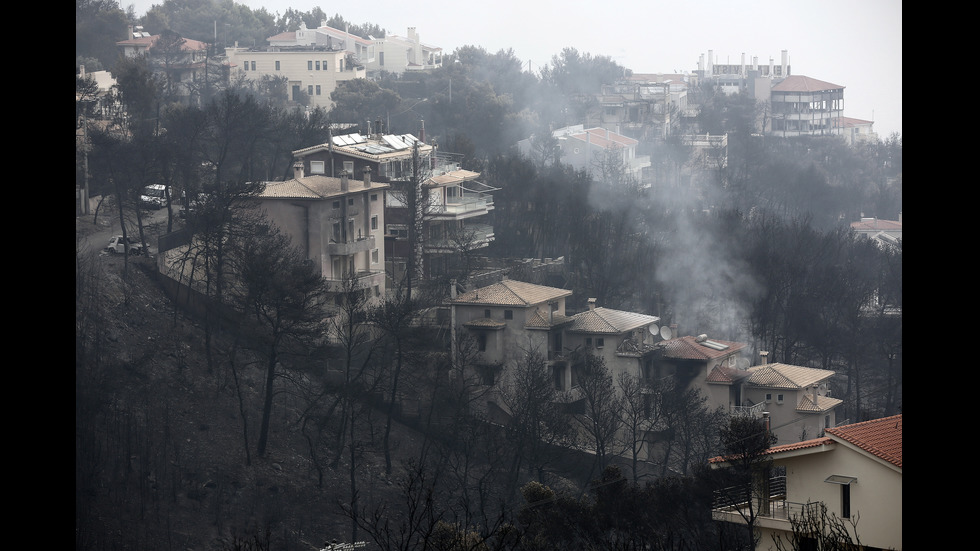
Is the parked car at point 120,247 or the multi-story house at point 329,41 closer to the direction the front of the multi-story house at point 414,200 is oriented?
the parked car

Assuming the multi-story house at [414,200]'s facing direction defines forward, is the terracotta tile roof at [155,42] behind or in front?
behind

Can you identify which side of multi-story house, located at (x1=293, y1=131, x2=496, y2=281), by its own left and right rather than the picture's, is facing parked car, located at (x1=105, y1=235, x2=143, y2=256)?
right

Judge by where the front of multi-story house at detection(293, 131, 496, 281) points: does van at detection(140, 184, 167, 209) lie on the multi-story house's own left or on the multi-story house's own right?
on the multi-story house's own right

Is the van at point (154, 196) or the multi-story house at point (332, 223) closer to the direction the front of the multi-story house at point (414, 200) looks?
the multi-story house

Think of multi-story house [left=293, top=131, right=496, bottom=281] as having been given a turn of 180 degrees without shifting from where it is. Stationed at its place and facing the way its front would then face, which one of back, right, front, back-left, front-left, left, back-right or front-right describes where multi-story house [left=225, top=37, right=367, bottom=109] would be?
front-right

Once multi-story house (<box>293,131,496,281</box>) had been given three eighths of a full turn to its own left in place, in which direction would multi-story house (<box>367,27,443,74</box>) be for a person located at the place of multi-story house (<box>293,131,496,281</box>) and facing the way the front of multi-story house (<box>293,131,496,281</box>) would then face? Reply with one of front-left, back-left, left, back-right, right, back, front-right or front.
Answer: front

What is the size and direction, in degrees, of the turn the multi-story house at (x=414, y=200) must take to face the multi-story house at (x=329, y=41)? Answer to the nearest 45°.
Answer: approximately 135° to its left

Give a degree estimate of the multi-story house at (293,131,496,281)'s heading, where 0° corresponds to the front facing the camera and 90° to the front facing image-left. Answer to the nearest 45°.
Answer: approximately 315°
